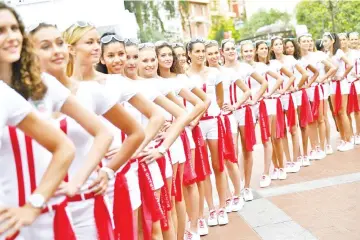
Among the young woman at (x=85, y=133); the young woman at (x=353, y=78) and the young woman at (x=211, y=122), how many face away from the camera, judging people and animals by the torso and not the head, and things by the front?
0

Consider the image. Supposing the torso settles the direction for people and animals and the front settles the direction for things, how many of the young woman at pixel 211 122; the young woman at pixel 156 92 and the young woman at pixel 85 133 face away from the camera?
0

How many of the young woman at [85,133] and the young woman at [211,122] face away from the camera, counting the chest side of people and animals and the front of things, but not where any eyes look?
0

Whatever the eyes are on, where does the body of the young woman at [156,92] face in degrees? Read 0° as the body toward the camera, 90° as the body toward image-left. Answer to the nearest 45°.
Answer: approximately 45°

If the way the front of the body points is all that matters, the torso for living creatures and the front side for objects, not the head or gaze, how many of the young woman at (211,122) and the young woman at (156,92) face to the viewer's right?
0

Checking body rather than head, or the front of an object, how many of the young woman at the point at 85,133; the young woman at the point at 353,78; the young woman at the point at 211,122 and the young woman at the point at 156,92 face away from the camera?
0

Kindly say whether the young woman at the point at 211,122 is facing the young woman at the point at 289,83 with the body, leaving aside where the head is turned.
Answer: no

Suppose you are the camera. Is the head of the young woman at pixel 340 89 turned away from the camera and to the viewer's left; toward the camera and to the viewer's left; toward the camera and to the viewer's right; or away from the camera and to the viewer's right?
toward the camera and to the viewer's left

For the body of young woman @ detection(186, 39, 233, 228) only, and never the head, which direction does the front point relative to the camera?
toward the camera

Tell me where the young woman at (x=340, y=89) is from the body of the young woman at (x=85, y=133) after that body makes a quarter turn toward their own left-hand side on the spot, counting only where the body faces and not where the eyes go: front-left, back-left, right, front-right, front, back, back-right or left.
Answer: left

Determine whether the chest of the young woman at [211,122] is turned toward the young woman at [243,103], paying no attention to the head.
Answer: no

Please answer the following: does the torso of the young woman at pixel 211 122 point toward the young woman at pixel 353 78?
no

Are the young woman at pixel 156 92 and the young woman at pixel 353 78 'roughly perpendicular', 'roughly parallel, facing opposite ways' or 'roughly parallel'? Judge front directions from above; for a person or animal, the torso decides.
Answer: roughly parallel

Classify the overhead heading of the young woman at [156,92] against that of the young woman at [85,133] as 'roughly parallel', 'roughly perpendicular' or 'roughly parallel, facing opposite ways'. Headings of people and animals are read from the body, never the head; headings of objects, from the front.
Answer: roughly parallel
